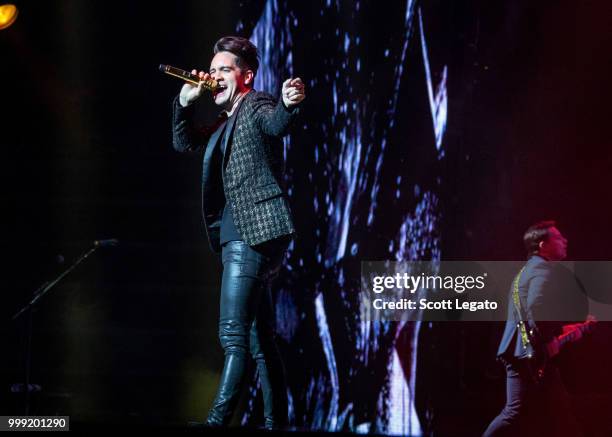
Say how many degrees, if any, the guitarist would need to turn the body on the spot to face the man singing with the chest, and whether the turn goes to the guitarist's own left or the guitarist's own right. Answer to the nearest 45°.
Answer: approximately 135° to the guitarist's own right

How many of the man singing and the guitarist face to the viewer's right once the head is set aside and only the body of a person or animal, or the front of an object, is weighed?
1

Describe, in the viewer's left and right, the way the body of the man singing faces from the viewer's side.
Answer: facing the viewer and to the left of the viewer

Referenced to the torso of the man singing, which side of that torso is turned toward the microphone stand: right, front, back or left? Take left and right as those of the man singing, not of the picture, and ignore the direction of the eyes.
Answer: right

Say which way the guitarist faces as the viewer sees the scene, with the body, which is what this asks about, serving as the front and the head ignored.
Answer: to the viewer's right

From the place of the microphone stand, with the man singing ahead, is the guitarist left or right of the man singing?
left

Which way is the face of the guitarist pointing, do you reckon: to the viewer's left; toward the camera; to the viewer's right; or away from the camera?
to the viewer's right
